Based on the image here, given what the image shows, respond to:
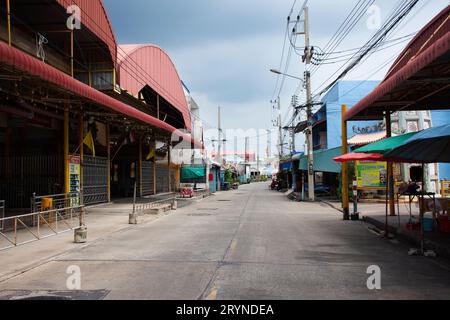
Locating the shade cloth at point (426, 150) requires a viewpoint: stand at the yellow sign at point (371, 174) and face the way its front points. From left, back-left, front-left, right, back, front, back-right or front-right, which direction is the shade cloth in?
front

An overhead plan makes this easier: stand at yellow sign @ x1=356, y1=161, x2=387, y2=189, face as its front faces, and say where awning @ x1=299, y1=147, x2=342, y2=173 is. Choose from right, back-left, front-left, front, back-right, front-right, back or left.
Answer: back-right

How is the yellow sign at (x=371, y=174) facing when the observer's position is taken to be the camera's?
facing the viewer

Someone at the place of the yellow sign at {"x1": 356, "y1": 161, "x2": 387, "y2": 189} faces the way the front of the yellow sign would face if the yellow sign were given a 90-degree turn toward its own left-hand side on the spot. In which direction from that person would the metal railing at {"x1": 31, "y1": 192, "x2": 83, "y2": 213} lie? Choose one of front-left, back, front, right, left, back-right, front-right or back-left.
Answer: back-right

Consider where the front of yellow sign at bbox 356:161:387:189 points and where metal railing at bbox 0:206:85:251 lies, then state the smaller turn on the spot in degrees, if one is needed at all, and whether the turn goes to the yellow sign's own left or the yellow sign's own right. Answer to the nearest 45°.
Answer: approximately 45° to the yellow sign's own right

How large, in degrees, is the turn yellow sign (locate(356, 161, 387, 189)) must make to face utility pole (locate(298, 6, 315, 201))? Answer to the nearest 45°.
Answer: approximately 135° to its right

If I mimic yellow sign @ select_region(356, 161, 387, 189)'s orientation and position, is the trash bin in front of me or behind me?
in front
